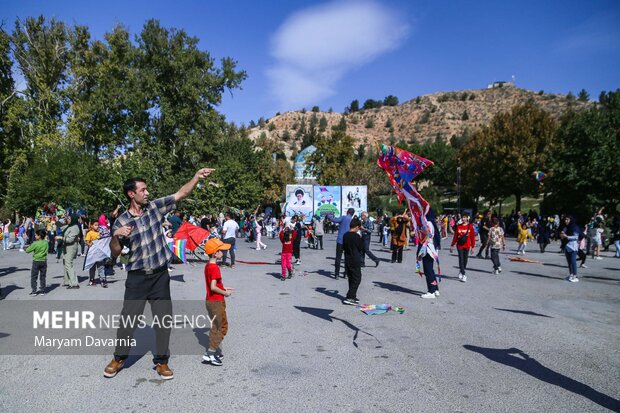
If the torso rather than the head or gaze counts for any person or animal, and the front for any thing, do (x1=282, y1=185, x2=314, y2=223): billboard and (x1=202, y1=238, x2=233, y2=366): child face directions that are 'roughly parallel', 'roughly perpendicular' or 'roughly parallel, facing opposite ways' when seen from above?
roughly perpendicular

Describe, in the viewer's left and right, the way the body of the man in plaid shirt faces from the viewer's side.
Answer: facing the viewer

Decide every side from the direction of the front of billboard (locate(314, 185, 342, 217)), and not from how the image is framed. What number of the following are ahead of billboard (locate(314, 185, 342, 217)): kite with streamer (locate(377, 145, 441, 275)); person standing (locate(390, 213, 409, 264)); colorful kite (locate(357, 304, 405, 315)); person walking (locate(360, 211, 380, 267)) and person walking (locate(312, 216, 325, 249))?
5

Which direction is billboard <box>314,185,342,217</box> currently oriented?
toward the camera

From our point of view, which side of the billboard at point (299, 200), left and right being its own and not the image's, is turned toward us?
front

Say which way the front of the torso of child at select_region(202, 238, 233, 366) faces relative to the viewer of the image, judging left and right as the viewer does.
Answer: facing to the right of the viewer

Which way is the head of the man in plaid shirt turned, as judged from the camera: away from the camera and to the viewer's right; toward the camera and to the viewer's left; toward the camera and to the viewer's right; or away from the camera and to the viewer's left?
toward the camera and to the viewer's right
